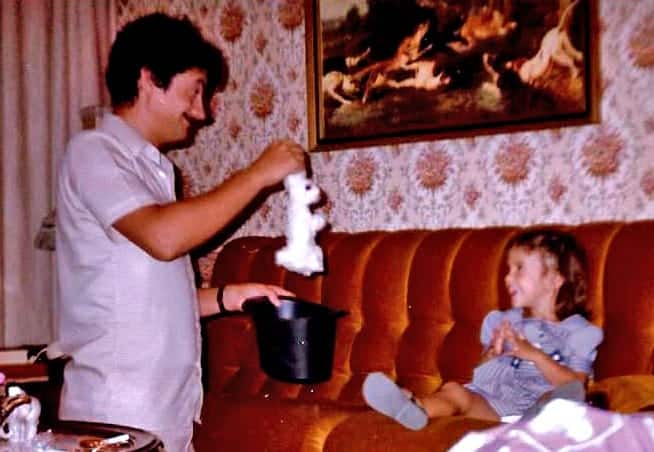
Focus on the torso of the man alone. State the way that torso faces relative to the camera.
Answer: to the viewer's right

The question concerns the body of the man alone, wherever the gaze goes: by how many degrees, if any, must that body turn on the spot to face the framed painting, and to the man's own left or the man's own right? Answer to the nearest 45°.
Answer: approximately 45° to the man's own left

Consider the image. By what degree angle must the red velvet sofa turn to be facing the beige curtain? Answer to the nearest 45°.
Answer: approximately 135° to its right

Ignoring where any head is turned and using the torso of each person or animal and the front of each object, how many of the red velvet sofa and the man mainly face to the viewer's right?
1

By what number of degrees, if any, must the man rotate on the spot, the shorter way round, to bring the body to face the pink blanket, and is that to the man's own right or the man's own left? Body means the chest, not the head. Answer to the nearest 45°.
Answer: approximately 45° to the man's own right

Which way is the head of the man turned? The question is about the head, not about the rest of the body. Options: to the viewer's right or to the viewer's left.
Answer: to the viewer's right

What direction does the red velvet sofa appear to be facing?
toward the camera

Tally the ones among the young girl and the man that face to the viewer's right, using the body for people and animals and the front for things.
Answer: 1

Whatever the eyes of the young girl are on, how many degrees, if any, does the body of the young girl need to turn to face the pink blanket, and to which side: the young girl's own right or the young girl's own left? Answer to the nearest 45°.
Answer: approximately 45° to the young girl's own left

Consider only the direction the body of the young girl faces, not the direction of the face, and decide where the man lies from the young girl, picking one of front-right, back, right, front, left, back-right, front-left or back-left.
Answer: front
